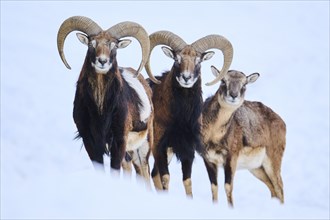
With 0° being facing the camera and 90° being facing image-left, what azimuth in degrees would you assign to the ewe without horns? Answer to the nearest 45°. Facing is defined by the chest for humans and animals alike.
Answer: approximately 45°
